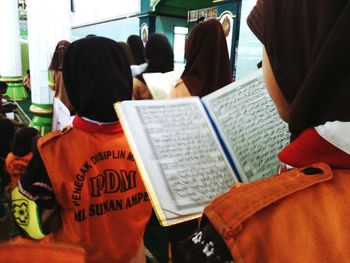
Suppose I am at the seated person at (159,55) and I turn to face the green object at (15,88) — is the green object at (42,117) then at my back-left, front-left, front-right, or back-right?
front-left

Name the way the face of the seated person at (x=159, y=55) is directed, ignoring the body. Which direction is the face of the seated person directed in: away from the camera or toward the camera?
away from the camera

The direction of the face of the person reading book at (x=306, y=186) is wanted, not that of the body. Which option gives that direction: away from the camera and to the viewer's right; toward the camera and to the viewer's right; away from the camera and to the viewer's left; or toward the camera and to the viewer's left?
away from the camera and to the viewer's left

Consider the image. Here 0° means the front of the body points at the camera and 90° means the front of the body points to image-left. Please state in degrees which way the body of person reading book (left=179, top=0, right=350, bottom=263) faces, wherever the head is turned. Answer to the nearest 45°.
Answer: approximately 135°

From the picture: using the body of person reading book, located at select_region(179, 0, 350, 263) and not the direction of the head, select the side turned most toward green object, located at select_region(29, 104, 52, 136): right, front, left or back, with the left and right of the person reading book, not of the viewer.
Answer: front

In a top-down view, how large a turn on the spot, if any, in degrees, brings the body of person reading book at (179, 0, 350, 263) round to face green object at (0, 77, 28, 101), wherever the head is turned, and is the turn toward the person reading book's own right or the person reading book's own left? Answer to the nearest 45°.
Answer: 0° — they already face it

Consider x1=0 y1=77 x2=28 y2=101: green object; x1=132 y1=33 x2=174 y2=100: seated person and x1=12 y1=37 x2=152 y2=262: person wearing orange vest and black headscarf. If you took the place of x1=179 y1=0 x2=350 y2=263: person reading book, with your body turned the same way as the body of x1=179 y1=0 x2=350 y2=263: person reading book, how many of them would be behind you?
0

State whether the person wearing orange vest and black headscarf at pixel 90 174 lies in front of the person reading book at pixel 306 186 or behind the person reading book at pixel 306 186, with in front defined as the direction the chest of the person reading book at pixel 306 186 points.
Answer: in front

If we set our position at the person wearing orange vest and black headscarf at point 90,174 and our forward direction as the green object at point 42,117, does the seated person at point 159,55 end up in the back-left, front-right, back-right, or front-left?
front-right
